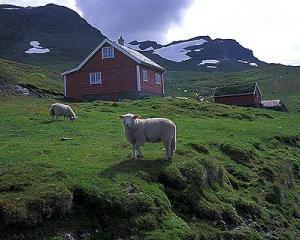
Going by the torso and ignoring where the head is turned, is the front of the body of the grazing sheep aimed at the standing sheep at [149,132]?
no

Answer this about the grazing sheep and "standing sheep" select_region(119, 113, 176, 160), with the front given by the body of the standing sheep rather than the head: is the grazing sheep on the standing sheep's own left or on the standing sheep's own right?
on the standing sheep's own right

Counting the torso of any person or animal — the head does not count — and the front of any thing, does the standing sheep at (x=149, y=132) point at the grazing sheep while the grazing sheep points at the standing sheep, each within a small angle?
no

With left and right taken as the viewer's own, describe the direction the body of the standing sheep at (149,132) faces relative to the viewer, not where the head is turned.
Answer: facing to the left of the viewer
